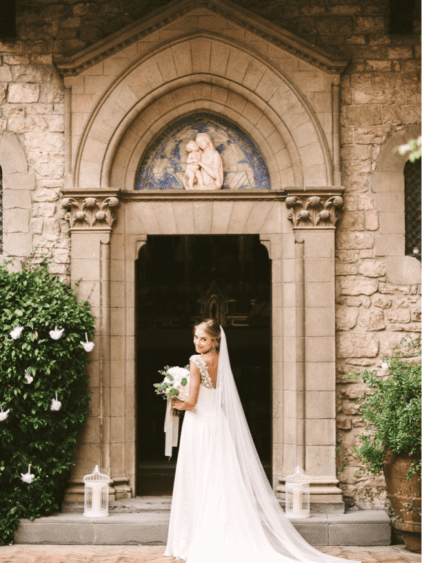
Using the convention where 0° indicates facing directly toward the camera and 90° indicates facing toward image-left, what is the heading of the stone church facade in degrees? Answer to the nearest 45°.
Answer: approximately 0°

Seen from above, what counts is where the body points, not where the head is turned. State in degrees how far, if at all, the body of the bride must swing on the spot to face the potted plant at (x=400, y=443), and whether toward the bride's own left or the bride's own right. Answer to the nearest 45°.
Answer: approximately 135° to the bride's own right

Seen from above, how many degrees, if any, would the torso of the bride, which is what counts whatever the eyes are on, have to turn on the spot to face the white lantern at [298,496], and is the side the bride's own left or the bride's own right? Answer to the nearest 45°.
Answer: approximately 90° to the bride's own right

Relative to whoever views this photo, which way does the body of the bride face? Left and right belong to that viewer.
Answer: facing away from the viewer and to the left of the viewer
